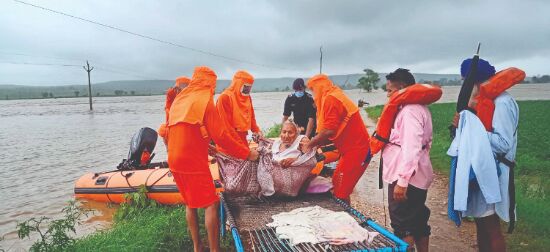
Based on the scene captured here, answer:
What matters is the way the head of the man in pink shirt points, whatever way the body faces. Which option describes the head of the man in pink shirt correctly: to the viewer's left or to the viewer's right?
to the viewer's left

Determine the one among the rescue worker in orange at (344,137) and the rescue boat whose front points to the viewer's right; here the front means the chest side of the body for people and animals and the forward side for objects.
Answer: the rescue boat

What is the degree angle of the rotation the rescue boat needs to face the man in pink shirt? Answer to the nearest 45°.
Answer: approximately 45° to its right

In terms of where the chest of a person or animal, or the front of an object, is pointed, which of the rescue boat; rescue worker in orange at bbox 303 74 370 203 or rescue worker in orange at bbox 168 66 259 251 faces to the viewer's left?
rescue worker in orange at bbox 303 74 370 203

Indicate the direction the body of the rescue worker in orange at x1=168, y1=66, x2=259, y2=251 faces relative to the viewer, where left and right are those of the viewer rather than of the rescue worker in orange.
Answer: facing away from the viewer and to the right of the viewer

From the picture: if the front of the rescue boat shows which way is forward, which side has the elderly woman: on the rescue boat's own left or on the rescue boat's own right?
on the rescue boat's own right

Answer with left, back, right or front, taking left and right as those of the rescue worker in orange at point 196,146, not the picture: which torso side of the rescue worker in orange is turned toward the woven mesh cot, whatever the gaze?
right

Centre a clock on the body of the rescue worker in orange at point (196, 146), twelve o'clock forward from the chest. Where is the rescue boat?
The rescue boat is roughly at 10 o'clock from the rescue worker in orange.

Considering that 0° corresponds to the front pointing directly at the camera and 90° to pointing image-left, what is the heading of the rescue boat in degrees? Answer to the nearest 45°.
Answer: approximately 270°

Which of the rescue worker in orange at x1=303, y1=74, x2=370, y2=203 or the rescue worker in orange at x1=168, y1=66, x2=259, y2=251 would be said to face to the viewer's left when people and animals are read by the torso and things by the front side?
the rescue worker in orange at x1=303, y1=74, x2=370, y2=203

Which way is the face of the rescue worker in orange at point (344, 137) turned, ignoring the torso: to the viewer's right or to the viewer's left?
to the viewer's left

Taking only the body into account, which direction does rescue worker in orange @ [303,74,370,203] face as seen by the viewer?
to the viewer's left

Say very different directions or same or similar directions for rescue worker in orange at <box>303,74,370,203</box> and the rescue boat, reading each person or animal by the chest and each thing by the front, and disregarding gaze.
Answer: very different directions

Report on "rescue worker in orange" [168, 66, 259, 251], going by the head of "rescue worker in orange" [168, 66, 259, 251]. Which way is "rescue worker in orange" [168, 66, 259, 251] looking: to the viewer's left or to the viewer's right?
to the viewer's right

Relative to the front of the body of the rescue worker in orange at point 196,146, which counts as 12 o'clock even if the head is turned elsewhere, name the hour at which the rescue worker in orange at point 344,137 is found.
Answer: the rescue worker in orange at point 344,137 is roughly at 1 o'clock from the rescue worker in orange at point 196,146.
